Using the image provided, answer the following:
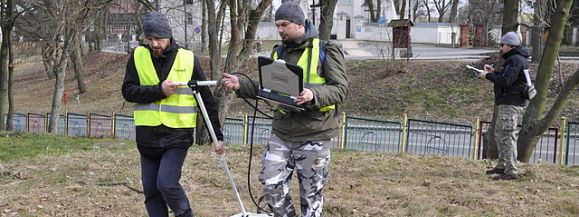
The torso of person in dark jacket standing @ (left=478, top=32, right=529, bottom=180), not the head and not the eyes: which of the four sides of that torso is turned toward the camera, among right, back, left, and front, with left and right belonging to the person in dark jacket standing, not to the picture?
left

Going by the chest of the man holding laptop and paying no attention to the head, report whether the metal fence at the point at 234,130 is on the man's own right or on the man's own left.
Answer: on the man's own right

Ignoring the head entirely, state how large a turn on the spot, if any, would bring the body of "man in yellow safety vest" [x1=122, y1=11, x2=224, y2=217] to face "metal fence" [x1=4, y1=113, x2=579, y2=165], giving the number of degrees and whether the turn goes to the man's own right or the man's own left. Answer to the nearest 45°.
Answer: approximately 135° to the man's own left

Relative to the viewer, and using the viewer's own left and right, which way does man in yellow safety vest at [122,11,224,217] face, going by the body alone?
facing the viewer

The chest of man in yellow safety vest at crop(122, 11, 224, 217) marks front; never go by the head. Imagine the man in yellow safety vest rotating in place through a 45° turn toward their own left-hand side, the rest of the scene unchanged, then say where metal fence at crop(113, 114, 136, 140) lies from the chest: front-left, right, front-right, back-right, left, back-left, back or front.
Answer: back-left

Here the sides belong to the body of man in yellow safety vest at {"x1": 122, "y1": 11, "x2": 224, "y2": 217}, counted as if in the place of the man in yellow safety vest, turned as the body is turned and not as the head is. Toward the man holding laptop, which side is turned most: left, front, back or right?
left

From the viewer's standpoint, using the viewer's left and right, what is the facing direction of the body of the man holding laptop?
facing the viewer and to the left of the viewer

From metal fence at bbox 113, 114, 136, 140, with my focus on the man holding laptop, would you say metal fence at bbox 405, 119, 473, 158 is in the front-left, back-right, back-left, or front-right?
front-left

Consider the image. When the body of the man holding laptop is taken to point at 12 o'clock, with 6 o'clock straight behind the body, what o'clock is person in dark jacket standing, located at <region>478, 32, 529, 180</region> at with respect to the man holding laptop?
The person in dark jacket standing is roughly at 6 o'clock from the man holding laptop.

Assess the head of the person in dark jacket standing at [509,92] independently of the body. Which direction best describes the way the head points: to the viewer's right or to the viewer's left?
to the viewer's left

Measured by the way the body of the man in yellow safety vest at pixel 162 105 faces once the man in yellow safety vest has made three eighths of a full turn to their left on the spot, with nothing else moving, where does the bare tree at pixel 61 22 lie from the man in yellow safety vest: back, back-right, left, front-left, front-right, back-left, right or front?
front-left

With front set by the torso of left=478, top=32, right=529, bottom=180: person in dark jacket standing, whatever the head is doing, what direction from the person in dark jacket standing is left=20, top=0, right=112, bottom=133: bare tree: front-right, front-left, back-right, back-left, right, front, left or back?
front-right
